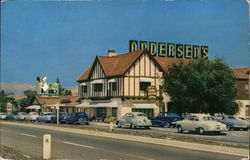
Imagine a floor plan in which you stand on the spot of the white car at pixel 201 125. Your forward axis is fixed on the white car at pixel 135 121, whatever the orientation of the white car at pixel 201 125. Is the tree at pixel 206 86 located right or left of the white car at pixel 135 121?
right

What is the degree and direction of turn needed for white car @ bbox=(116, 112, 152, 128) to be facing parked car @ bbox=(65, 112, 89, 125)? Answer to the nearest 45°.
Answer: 0° — it already faces it

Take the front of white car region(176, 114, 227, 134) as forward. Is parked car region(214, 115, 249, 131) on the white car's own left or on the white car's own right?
on the white car's own right

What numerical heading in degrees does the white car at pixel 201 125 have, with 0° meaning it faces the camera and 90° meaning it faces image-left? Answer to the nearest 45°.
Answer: approximately 135°

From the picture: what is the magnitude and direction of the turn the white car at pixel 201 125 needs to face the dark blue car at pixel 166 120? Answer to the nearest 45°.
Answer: approximately 45° to its right

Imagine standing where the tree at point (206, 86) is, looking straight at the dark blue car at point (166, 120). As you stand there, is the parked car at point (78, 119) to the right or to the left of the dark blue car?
right

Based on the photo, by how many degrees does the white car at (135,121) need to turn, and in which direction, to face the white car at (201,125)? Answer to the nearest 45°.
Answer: approximately 180°

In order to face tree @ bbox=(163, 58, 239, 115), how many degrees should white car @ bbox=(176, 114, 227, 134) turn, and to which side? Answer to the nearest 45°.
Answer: approximately 45° to its right

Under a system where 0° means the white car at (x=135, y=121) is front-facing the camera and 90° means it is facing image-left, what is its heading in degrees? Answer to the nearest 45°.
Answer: approximately 135°

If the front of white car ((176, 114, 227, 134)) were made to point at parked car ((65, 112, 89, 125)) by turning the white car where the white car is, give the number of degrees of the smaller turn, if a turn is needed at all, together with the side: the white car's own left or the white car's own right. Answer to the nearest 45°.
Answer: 0° — it already faces it

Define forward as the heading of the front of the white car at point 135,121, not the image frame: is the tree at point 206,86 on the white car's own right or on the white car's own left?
on the white car's own right

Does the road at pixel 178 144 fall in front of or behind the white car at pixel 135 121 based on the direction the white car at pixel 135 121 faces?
behind

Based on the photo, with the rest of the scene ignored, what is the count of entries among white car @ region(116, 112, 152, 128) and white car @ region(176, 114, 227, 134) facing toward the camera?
0
